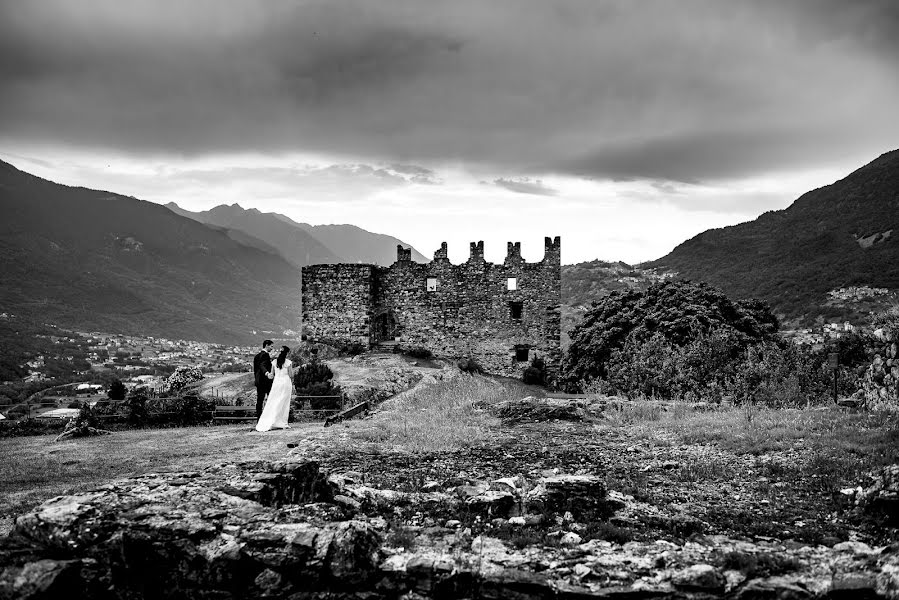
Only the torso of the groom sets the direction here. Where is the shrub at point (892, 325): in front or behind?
in front

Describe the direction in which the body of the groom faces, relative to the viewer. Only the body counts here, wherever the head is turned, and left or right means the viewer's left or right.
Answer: facing to the right of the viewer

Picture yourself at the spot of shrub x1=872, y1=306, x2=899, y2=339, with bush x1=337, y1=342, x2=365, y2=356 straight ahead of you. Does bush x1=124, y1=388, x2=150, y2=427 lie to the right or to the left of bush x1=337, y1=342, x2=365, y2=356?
left

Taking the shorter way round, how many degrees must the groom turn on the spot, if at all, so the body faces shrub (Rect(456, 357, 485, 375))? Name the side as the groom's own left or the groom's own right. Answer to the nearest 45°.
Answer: approximately 45° to the groom's own left

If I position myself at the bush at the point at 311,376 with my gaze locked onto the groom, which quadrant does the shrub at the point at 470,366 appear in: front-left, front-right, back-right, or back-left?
back-left

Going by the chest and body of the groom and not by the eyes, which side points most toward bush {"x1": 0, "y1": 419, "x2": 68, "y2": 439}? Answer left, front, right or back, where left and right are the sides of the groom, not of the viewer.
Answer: back

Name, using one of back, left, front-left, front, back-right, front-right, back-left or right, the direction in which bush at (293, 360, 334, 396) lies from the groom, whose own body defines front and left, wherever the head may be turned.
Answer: left
